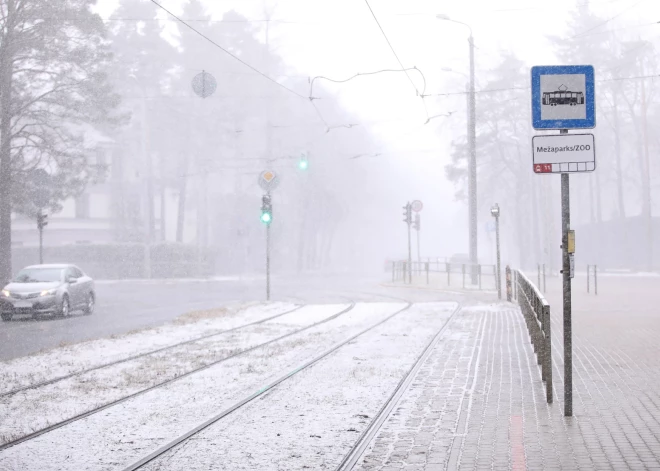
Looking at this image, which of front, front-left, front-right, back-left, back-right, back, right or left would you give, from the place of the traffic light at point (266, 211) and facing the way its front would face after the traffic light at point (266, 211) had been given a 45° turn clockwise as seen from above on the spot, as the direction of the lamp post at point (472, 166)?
back

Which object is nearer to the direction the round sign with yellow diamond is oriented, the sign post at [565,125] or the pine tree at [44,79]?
the sign post

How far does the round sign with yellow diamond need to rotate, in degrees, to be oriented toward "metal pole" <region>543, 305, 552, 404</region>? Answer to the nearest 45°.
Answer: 0° — it already faces it

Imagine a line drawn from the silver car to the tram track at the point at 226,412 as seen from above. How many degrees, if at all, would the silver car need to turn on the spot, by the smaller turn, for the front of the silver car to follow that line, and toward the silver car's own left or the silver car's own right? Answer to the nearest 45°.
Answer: approximately 45° to the silver car's own left

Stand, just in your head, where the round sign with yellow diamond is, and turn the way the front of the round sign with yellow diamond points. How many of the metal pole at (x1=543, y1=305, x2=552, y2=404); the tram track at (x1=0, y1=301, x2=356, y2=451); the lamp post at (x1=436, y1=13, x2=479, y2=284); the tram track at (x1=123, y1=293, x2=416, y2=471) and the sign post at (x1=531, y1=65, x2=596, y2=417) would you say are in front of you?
4

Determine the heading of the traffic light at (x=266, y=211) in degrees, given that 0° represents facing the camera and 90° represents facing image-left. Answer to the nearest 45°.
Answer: approximately 0°

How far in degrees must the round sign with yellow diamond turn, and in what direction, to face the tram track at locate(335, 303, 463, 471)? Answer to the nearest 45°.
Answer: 0° — it already faces it

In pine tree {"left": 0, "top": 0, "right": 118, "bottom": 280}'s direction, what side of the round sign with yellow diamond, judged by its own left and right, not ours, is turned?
right

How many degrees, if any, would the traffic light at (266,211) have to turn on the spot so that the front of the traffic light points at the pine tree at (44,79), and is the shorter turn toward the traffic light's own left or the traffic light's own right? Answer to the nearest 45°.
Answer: approximately 135° to the traffic light's own right

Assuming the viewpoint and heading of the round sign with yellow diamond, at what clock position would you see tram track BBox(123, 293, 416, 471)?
The tram track is roughly at 12 o'clock from the round sign with yellow diamond.

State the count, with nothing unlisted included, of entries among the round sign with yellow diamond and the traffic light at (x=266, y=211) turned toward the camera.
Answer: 2
